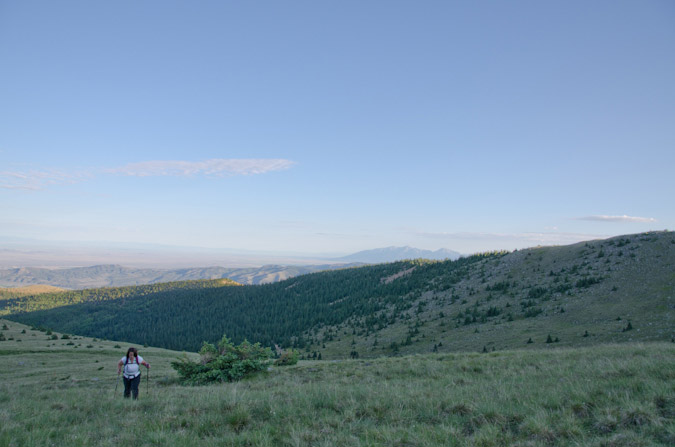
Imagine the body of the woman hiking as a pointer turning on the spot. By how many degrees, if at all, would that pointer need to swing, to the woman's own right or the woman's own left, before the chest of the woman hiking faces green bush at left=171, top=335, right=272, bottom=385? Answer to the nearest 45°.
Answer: approximately 135° to the woman's own left

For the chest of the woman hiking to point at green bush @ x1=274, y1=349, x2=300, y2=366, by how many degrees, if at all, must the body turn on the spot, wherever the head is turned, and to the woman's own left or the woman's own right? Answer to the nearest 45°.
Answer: approximately 135° to the woman's own left

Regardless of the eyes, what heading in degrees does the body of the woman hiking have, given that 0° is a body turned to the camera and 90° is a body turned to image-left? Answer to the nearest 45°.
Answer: approximately 0°
